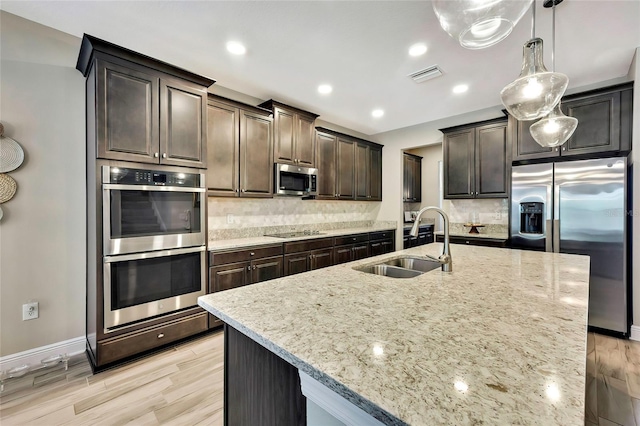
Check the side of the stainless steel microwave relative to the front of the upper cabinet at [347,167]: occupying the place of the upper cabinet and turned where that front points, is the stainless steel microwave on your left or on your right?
on your right

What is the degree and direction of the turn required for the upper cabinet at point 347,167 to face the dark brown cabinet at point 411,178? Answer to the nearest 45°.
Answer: approximately 90° to its left

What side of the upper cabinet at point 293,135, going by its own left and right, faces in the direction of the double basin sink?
front

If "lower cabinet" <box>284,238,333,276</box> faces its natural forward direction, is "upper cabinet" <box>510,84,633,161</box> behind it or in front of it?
in front

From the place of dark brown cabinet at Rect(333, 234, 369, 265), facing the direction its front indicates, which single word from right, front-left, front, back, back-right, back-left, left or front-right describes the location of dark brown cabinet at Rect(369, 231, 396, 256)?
left

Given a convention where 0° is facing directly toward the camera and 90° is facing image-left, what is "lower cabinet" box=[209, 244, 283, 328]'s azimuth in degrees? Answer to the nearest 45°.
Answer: approximately 315°

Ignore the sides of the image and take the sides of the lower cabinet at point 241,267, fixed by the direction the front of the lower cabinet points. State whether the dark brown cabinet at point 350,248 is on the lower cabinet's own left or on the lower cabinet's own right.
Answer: on the lower cabinet's own left

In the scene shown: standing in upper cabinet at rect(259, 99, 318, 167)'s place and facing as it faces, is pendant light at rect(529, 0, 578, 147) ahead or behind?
ahead

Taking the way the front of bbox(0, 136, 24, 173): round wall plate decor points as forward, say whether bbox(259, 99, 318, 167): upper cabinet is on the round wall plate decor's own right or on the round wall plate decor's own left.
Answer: on the round wall plate decor's own left

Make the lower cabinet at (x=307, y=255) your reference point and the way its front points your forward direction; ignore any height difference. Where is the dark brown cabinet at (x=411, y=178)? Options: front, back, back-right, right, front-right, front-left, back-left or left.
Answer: left
